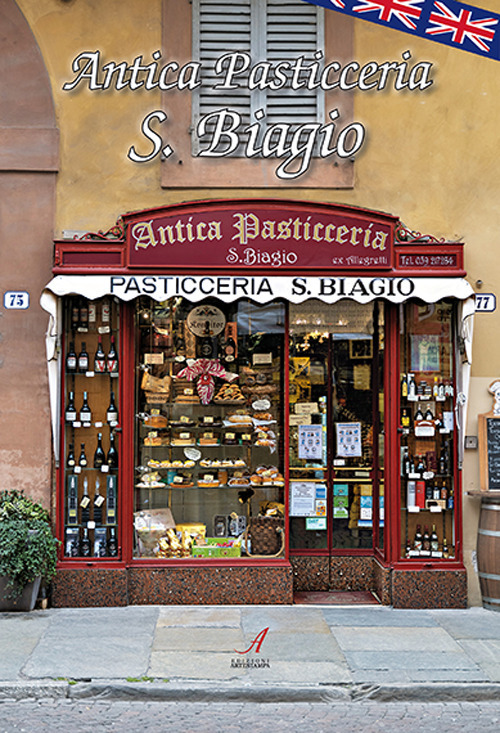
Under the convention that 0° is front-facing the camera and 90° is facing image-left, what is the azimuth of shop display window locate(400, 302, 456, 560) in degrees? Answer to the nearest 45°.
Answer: approximately 0°

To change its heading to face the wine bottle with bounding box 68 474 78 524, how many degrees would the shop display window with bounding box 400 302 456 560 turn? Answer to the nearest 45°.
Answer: approximately 90° to its right

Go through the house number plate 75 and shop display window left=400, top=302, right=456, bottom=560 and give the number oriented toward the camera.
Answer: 2

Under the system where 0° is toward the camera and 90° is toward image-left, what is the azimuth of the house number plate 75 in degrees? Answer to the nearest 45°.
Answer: approximately 0°

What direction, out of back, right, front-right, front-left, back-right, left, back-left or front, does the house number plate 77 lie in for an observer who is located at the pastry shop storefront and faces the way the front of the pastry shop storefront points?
left

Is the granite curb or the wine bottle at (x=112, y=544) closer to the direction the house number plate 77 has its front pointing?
the granite curb

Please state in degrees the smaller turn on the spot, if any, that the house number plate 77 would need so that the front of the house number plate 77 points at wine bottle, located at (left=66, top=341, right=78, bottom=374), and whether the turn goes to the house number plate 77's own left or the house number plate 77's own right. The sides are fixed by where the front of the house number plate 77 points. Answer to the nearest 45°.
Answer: approximately 90° to the house number plate 77's own right

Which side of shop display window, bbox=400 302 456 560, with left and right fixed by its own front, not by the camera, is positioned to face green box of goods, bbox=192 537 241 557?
right

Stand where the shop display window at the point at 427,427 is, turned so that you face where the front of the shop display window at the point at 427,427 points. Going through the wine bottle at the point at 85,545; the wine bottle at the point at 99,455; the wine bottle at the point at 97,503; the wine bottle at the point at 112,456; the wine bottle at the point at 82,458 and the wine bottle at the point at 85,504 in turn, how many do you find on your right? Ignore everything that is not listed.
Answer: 6

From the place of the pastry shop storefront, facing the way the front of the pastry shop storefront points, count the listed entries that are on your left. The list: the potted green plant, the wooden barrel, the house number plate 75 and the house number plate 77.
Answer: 2

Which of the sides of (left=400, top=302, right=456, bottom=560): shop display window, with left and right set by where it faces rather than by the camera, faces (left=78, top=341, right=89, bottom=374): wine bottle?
right
